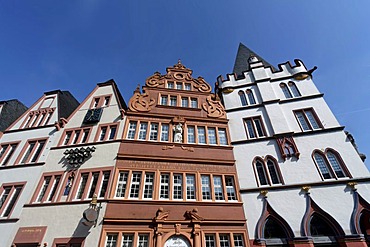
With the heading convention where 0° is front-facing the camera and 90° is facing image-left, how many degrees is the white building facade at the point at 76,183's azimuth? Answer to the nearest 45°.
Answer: approximately 0°

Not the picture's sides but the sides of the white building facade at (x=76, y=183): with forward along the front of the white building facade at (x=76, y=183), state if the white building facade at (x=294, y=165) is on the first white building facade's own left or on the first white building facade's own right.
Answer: on the first white building facade's own left
